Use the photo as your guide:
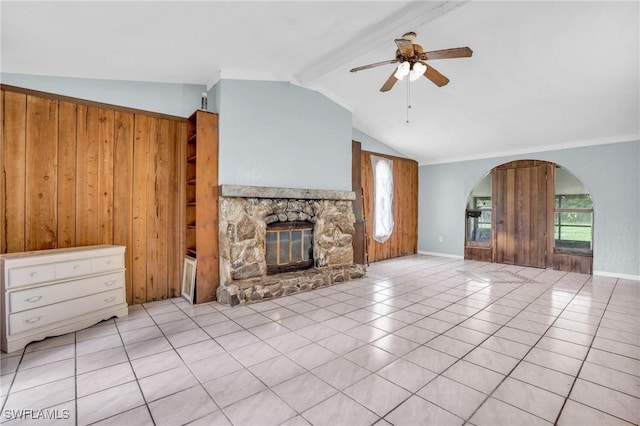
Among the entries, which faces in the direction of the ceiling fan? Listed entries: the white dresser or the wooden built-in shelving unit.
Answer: the white dresser

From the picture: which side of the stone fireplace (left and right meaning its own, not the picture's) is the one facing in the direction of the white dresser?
right

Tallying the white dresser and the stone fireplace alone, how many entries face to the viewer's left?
0

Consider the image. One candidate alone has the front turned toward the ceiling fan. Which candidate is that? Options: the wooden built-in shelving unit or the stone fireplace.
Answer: the stone fireplace

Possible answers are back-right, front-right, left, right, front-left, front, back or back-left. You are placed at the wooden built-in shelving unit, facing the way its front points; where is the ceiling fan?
left

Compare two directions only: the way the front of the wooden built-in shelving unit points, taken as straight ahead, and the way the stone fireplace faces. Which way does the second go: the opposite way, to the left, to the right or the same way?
to the left

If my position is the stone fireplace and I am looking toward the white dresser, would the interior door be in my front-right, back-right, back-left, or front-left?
back-left

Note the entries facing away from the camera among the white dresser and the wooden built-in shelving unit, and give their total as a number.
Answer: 0

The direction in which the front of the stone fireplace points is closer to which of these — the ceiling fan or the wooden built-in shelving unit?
the ceiling fan

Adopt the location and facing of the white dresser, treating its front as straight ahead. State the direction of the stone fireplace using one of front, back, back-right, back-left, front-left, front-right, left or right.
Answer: front-left

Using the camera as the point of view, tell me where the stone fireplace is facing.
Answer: facing the viewer and to the right of the viewer

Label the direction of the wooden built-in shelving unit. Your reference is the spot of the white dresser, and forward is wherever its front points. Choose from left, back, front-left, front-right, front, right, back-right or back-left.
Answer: front-left

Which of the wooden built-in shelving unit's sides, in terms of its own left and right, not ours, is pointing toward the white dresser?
front
